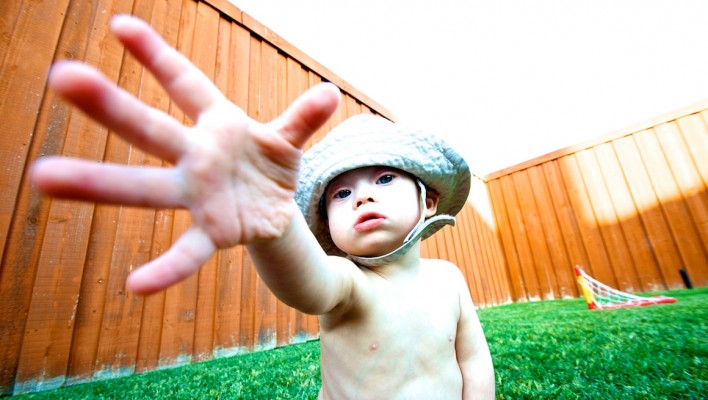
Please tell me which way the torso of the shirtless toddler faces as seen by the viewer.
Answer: toward the camera

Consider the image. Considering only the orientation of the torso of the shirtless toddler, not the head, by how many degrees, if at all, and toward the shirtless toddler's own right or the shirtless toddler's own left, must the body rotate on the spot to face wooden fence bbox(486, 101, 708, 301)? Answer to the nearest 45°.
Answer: approximately 135° to the shirtless toddler's own left

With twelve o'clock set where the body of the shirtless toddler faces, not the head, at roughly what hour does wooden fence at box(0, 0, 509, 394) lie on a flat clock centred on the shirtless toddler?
The wooden fence is roughly at 5 o'clock from the shirtless toddler.
